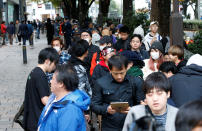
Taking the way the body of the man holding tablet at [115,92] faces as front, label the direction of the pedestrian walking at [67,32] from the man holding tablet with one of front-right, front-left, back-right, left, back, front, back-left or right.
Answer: back

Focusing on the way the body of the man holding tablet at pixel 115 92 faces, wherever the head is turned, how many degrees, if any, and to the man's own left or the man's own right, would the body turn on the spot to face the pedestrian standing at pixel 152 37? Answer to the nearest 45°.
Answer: approximately 180°

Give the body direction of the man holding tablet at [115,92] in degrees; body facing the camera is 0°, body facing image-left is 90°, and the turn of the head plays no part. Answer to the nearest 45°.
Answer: approximately 0°

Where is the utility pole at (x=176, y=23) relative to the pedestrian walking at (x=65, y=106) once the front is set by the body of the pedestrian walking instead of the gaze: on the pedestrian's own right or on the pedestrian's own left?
on the pedestrian's own right

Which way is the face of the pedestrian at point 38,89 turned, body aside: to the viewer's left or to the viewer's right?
to the viewer's right

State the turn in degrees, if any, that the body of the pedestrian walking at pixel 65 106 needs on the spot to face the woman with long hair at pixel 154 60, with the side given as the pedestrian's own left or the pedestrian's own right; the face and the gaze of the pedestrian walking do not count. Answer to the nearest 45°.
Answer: approximately 90° to the pedestrian's own right
